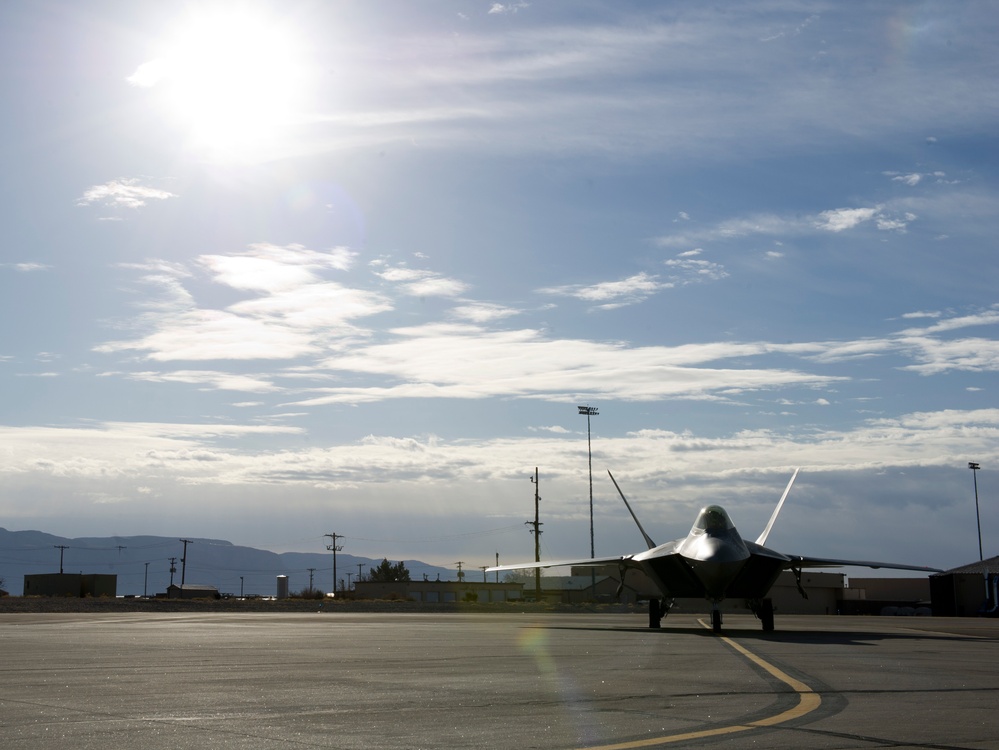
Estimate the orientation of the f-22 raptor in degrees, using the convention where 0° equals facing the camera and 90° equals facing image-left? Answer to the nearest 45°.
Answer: approximately 0°
